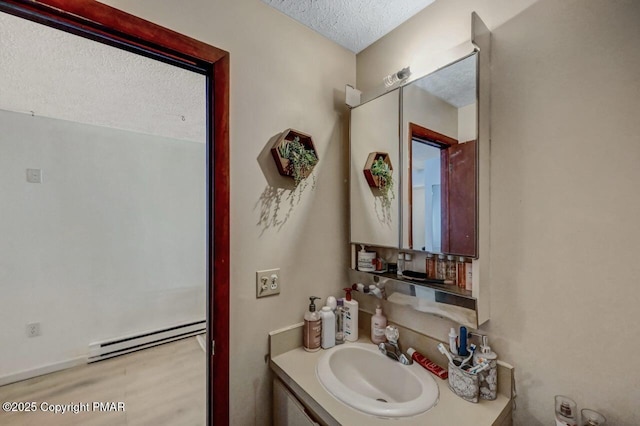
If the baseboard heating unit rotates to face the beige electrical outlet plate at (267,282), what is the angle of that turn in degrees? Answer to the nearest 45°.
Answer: approximately 45° to its right

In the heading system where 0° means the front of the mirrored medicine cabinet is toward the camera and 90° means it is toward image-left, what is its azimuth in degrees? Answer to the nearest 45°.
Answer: approximately 45°

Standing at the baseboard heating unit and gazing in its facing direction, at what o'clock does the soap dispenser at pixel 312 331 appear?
The soap dispenser is roughly at 1 o'clock from the baseboard heating unit.

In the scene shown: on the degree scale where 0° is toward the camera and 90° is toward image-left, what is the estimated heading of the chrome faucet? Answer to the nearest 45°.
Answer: approximately 45°

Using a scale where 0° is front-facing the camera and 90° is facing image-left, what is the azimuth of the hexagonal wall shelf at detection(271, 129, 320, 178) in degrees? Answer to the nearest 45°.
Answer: approximately 315°

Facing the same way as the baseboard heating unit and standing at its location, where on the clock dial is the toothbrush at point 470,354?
The toothbrush is roughly at 11 o'clock from the baseboard heating unit.

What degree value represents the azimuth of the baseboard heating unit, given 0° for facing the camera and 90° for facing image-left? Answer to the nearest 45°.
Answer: approximately 315°

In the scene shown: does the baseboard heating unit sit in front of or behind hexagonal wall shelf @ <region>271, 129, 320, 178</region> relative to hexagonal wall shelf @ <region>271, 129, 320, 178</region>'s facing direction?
behind
